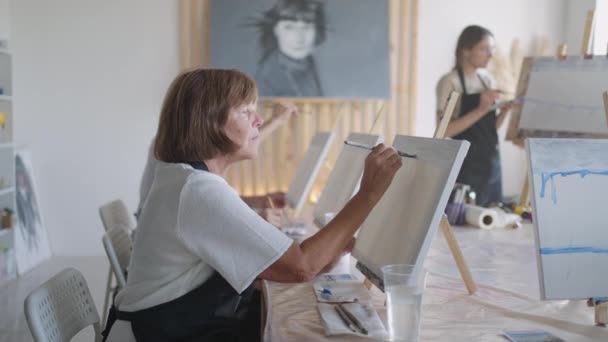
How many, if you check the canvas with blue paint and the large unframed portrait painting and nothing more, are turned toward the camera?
2

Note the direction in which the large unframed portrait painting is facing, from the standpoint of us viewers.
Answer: facing the viewer

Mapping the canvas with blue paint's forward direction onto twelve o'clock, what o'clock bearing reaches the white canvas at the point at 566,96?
The white canvas is roughly at 6 o'clock from the canvas with blue paint.

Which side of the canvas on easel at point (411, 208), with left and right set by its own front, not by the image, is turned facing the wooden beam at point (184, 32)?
right

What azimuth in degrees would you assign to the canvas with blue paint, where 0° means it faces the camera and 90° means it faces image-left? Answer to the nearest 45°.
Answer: approximately 0°

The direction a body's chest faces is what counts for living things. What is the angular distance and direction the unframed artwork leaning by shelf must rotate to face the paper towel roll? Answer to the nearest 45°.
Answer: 0° — it already faces it

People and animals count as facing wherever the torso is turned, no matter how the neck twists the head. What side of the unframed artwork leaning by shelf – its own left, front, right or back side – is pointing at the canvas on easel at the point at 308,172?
front

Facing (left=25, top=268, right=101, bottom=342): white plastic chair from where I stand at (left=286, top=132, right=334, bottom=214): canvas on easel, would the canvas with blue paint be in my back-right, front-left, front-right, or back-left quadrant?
front-left

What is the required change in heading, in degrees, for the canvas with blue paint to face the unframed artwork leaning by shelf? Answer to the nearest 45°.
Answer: approximately 135° to its right

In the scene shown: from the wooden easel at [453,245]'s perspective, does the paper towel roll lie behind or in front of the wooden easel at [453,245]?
behind

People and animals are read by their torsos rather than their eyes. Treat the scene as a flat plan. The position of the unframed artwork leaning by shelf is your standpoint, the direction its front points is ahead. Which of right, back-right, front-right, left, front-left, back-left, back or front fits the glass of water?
front-right

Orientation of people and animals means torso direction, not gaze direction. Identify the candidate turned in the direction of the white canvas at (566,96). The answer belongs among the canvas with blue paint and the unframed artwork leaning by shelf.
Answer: the unframed artwork leaning by shelf

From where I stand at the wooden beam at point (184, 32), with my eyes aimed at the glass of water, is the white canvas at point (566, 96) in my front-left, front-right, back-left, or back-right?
front-left
